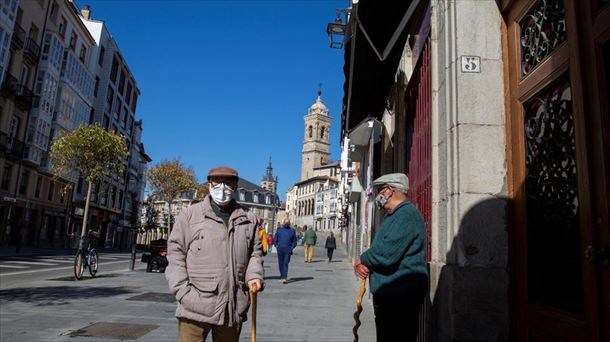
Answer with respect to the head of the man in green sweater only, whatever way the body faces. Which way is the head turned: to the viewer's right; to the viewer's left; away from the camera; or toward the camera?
to the viewer's left

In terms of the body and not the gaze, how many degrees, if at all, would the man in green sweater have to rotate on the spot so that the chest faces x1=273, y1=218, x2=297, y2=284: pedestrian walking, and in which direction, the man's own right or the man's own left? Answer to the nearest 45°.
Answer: approximately 90° to the man's own right

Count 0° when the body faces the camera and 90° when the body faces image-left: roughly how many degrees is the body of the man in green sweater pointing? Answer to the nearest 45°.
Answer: approximately 90°

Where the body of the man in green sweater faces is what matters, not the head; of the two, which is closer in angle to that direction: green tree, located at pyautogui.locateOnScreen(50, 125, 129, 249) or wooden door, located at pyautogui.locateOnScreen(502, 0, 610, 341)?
the green tree

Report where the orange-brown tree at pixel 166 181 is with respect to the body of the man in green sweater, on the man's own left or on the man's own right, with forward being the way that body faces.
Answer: on the man's own right

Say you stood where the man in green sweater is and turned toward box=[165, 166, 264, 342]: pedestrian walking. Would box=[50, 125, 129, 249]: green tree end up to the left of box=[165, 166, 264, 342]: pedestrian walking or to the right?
right

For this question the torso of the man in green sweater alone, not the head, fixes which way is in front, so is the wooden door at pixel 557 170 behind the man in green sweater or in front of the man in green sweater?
behind

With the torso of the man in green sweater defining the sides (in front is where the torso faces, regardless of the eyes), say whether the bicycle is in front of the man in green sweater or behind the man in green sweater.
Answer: in front

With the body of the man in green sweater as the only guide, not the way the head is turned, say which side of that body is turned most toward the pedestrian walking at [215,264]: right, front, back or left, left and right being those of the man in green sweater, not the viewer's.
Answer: front
